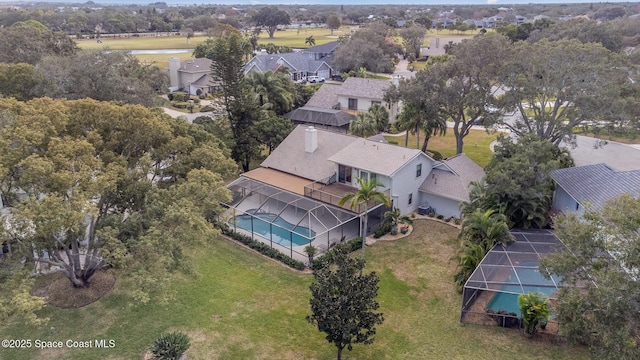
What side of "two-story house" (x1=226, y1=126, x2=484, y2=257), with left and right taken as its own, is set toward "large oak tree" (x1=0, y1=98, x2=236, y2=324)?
back

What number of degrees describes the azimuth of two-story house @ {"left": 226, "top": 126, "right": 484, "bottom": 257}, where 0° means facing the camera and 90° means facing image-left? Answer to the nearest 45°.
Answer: approximately 225°

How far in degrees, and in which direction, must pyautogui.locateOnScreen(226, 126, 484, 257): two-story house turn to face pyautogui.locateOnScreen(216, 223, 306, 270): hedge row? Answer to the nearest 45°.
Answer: approximately 180°

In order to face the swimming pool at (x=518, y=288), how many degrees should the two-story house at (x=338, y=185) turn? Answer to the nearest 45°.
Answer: approximately 90° to its right

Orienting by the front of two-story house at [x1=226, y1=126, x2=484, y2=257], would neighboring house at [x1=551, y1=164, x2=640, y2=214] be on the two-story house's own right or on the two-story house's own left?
on the two-story house's own right

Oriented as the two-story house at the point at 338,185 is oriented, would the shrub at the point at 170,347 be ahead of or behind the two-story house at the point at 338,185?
behind
